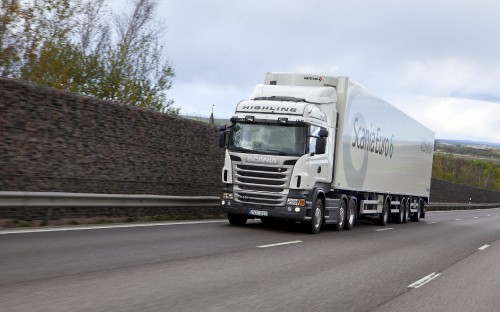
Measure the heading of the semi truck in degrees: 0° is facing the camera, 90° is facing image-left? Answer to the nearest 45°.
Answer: approximately 45°
